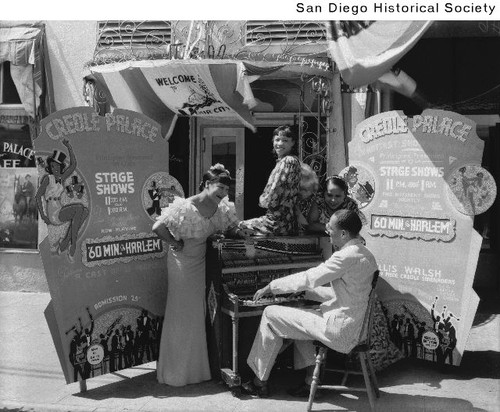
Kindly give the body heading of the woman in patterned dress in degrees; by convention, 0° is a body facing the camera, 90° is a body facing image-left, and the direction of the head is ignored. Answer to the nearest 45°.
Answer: approximately 90°

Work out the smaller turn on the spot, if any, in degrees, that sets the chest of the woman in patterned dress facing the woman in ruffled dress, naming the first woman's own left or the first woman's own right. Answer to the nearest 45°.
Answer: approximately 45° to the first woman's own left

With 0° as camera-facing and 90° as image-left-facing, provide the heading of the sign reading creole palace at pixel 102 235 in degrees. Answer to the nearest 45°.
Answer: approximately 315°

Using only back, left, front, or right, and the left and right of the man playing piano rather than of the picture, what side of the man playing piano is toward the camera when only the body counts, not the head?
left
